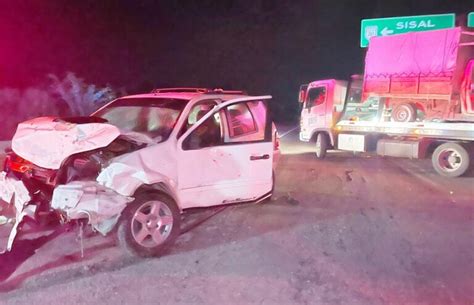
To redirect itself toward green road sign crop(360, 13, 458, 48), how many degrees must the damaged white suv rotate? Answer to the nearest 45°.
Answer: approximately 180°

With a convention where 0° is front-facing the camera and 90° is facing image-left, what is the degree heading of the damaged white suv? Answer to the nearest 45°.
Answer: approximately 45°
